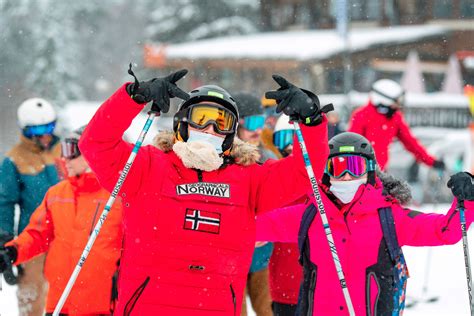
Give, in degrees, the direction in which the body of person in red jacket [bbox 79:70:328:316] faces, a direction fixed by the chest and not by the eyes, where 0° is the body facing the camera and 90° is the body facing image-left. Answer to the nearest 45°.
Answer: approximately 0°

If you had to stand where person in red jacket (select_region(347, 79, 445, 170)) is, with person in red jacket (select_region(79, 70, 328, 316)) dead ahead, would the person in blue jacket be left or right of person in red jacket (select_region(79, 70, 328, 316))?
right

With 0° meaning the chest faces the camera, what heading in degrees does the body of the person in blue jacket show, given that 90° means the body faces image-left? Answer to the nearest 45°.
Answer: approximately 315°

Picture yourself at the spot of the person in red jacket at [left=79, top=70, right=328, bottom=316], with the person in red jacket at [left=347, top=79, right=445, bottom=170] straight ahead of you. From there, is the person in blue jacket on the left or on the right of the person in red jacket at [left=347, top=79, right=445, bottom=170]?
left
